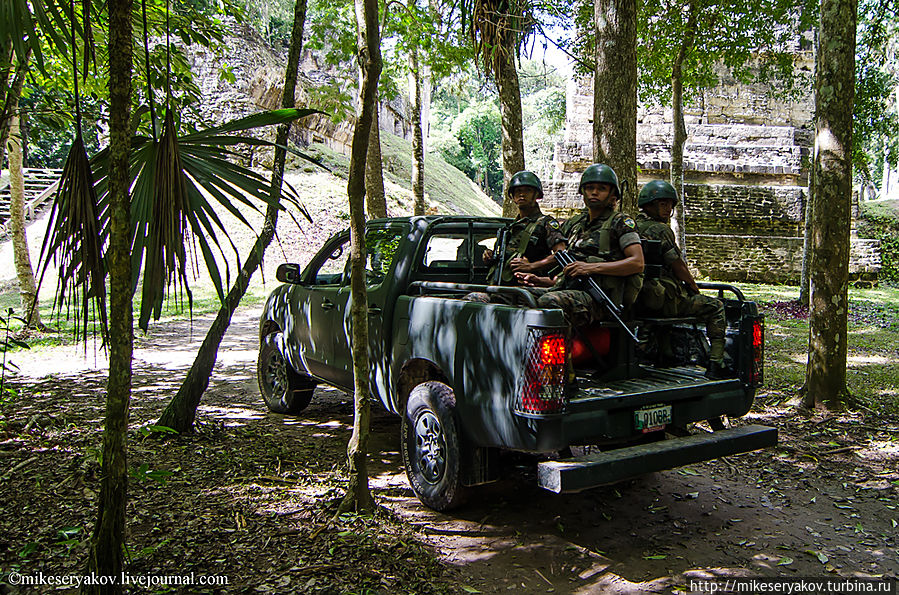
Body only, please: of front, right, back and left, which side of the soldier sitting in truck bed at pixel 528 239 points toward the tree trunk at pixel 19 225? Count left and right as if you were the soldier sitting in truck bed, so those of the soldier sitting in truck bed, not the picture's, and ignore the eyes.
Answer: right

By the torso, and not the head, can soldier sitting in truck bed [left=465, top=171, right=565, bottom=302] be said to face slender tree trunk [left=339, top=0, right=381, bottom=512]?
yes

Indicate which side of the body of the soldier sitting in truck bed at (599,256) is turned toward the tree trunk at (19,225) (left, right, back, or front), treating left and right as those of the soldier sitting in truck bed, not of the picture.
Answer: right

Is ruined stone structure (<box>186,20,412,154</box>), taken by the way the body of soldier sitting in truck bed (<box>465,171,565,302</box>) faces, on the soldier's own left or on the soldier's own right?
on the soldier's own right

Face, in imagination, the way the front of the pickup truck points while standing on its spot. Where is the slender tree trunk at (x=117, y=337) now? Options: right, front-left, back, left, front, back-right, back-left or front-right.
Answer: left

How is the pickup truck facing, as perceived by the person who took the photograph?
facing away from the viewer and to the left of the viewer

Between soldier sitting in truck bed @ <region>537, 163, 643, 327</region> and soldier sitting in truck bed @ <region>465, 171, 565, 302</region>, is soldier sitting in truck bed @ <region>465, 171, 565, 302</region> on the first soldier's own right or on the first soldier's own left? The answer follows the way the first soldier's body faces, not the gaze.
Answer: on the first soldier's own right

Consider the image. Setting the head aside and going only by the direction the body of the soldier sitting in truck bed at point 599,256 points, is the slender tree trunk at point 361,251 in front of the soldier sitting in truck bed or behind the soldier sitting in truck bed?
in front

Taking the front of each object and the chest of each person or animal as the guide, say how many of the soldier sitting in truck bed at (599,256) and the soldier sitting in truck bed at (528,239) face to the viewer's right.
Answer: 0

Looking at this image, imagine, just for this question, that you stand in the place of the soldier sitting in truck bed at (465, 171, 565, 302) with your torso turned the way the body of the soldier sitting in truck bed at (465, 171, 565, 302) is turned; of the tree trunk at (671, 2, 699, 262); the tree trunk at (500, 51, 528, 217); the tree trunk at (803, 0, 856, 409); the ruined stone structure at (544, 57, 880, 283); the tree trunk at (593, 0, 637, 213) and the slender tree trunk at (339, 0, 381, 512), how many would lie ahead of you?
1

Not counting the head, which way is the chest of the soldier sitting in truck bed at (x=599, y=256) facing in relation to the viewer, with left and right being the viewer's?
facing the viewer and to the left of the viewer

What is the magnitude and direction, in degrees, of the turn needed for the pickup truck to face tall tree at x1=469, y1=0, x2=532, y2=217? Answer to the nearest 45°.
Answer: approximately 45° to its right
